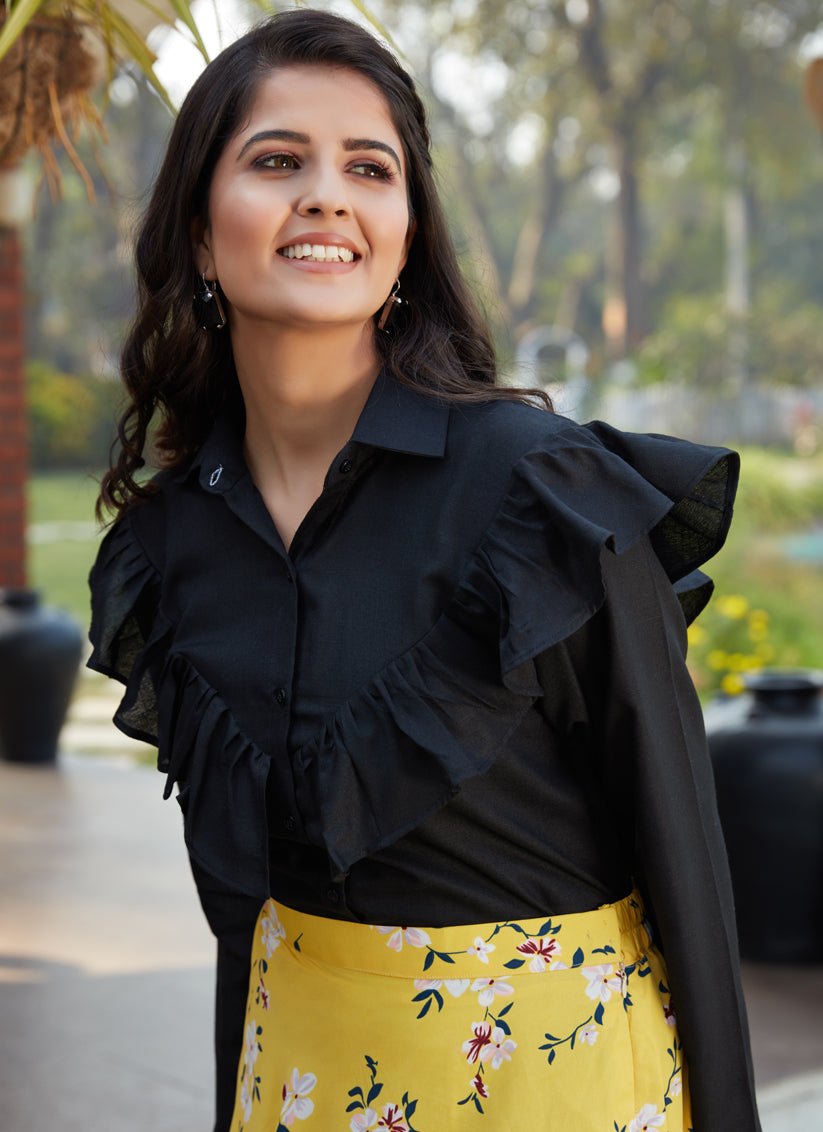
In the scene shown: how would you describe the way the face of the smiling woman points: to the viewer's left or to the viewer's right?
to the viewer's right

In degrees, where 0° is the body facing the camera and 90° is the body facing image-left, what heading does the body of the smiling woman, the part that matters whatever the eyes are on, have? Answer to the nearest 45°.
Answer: approximately 45°

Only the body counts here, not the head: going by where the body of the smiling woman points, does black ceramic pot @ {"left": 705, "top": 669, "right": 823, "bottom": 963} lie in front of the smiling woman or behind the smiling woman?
behind

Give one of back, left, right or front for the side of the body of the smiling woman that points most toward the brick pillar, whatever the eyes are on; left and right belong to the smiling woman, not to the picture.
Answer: right

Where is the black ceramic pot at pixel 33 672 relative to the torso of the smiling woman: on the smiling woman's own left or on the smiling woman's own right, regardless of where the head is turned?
on the smiling woman's own right
